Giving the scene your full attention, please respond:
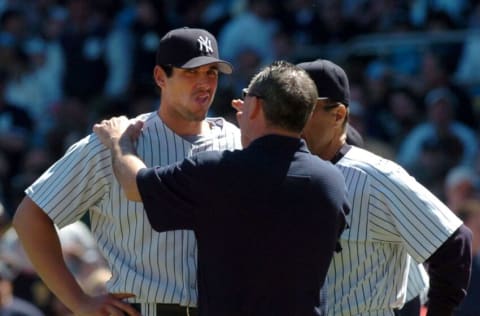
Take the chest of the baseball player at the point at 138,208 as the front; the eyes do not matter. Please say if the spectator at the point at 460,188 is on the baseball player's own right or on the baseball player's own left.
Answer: on the baseball player's own left

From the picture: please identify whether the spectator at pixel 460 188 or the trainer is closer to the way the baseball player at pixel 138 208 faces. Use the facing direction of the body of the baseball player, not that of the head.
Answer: the trainer

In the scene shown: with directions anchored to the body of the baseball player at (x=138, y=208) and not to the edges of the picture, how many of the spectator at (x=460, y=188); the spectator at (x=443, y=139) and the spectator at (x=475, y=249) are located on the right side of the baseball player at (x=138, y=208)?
0

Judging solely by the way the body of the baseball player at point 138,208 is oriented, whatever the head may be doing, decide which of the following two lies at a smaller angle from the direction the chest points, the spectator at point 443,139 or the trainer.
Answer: the trainer

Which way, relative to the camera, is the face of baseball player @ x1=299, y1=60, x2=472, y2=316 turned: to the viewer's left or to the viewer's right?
to the viewer's left

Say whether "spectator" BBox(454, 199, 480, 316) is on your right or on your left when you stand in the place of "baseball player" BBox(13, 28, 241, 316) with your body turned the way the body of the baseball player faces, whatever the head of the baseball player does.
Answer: on your left

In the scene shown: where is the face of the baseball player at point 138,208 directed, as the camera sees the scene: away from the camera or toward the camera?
toward the camera

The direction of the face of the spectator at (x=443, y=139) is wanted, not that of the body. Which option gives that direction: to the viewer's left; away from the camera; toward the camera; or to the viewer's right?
toward the camera

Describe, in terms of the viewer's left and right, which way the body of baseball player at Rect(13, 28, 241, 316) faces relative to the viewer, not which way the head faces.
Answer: facing the viewer and to the right of the viewer

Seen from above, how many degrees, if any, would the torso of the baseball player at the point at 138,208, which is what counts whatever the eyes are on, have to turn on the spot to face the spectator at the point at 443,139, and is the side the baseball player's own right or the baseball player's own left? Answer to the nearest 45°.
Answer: approximately 90° to the baseball player's own left

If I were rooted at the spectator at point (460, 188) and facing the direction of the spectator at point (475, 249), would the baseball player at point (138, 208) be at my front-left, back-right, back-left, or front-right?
front-right

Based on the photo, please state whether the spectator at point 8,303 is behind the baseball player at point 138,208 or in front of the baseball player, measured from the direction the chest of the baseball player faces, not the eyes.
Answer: behind

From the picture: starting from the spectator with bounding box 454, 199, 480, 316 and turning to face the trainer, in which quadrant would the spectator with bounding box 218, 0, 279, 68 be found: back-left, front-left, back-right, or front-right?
back-right

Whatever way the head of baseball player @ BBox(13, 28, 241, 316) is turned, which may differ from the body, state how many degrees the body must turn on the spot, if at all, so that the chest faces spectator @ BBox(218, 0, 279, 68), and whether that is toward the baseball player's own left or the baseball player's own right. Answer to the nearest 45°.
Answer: approximately 135° to the baseball player's own left
